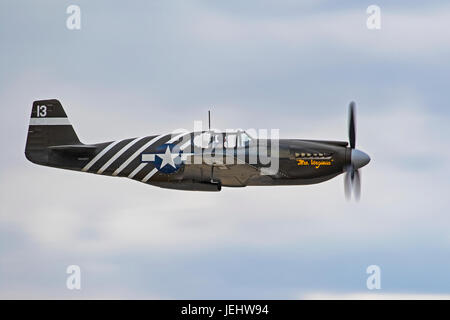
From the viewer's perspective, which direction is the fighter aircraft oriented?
to the viewer's right
